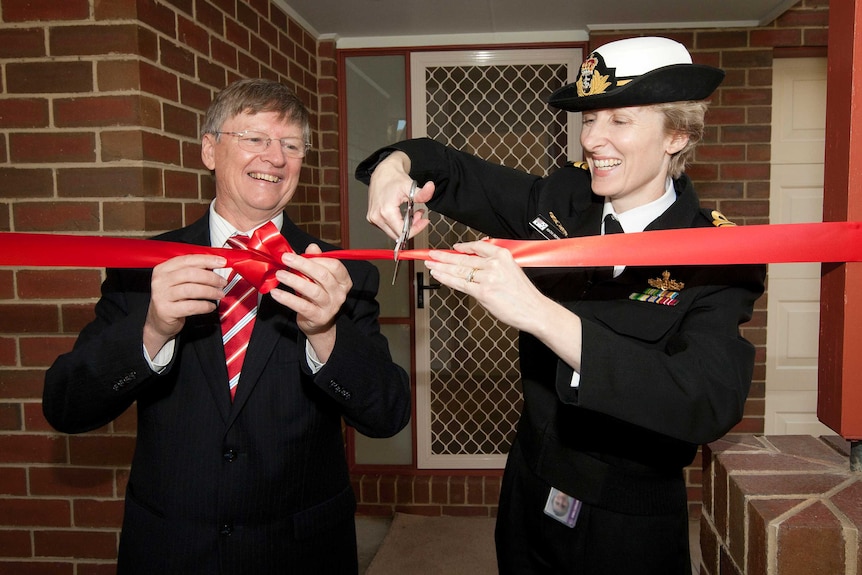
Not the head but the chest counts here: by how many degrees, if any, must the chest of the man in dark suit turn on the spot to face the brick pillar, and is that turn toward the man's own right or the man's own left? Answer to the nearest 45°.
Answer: approximately 45° to the man's own left

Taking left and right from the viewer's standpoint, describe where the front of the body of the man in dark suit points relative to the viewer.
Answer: facing the viewer
